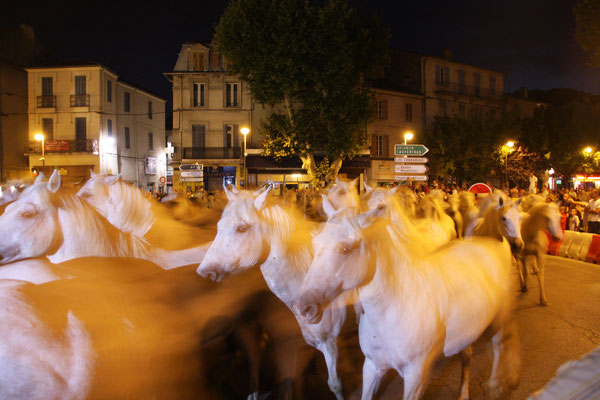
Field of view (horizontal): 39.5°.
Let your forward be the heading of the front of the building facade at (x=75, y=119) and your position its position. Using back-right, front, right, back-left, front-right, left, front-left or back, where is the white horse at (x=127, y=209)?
front

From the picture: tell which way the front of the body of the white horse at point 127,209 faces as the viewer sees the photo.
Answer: to the viewer's left

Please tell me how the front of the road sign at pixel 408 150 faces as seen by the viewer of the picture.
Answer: facing the viewer

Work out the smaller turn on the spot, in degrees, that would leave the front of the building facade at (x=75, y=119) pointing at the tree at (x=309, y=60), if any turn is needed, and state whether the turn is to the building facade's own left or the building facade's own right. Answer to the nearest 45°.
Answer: approximately 45° to the building facade's own left

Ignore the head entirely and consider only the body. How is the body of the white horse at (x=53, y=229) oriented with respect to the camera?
to the viewer's left

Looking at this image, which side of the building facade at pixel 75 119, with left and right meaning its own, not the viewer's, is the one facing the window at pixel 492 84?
left

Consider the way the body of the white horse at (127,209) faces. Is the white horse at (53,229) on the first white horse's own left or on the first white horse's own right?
on the first white horse's own left

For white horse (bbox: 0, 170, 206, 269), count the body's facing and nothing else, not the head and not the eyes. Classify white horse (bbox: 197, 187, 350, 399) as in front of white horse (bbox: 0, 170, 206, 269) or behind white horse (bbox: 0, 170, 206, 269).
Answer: behind

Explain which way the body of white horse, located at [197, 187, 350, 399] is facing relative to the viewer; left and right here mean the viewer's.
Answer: facing the viewer and to the left of the viewer

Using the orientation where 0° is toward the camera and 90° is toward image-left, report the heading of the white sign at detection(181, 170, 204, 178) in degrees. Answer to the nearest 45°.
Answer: approximately 0°

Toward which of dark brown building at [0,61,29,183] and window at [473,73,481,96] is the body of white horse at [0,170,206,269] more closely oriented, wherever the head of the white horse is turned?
the dark brown building

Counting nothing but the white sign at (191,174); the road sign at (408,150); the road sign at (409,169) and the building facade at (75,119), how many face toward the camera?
4

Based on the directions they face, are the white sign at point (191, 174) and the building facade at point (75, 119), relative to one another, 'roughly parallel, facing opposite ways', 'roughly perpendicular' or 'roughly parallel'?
roughly parallel
